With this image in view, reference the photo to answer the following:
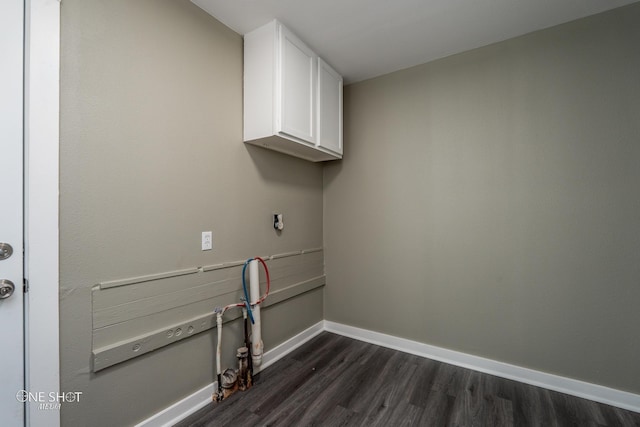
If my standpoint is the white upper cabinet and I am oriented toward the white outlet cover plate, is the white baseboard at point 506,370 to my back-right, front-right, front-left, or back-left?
back-left

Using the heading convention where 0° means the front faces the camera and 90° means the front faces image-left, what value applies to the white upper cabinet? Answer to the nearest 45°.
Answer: approximately 315°
